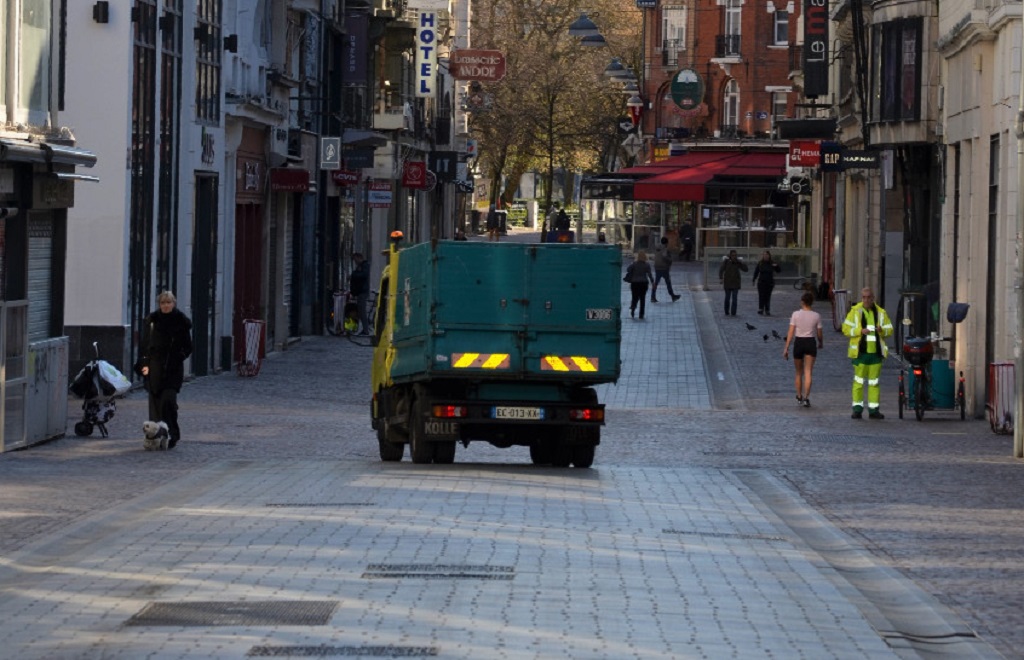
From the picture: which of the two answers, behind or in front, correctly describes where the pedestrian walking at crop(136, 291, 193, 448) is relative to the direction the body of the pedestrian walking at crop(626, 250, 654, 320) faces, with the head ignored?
behind

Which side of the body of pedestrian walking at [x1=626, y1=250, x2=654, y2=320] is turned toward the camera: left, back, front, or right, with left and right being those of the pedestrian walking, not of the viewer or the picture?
back

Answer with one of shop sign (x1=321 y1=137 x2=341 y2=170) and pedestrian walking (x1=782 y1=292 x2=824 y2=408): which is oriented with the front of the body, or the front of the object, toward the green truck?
the shop sign

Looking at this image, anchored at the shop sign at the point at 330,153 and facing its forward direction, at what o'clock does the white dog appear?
The white dog is roughly at 12 o'clock from the shop sign.

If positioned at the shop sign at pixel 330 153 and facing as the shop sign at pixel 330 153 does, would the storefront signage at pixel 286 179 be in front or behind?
in front

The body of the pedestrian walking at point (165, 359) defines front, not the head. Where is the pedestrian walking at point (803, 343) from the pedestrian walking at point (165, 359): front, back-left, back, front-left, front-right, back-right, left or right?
back-left
